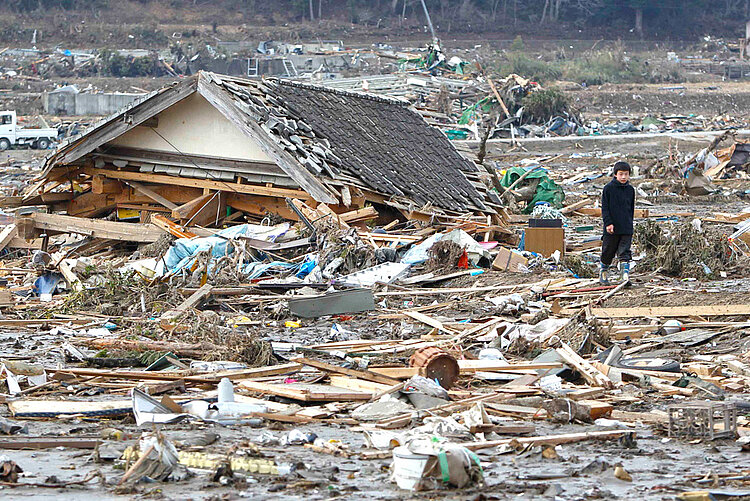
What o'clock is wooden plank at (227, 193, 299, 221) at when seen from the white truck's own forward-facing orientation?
The wooden plank is roughly at 9 o'clock from the white truck.

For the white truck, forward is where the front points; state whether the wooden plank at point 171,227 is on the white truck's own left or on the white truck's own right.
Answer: on the white truck's own left

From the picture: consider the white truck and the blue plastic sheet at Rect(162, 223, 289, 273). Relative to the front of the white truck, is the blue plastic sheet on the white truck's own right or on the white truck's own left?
on the white truck's own left

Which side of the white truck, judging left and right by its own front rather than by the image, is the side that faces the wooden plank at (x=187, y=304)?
left

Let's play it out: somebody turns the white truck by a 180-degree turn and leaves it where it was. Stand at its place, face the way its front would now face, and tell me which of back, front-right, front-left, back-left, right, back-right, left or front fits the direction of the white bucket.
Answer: right

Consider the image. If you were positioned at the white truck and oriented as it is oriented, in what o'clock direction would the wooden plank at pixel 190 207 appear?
The wooden plank is roughly at 9 o'clock from the white truck.

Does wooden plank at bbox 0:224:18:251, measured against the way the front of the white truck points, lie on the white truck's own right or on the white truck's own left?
on the white truck's own left

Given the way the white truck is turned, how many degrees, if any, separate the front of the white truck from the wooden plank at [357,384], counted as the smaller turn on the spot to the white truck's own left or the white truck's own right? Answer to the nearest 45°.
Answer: approximately 90° to the white truck's own left

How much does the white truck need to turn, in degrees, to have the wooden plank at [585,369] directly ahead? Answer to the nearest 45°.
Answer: approximately 90° to its left

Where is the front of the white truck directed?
to the viewer's left

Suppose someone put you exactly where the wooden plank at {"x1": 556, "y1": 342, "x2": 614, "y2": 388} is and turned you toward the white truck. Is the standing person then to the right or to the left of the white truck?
right

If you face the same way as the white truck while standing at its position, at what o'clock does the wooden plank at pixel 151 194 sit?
The wooden plank is roughly at 9 o'clock from the white truck.

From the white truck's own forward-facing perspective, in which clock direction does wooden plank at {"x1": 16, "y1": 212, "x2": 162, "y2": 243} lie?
The wooden plank is roughly at 9 o'clock from the white truck.

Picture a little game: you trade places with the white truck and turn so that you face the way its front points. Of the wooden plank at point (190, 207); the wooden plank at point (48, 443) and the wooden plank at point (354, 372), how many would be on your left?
3
